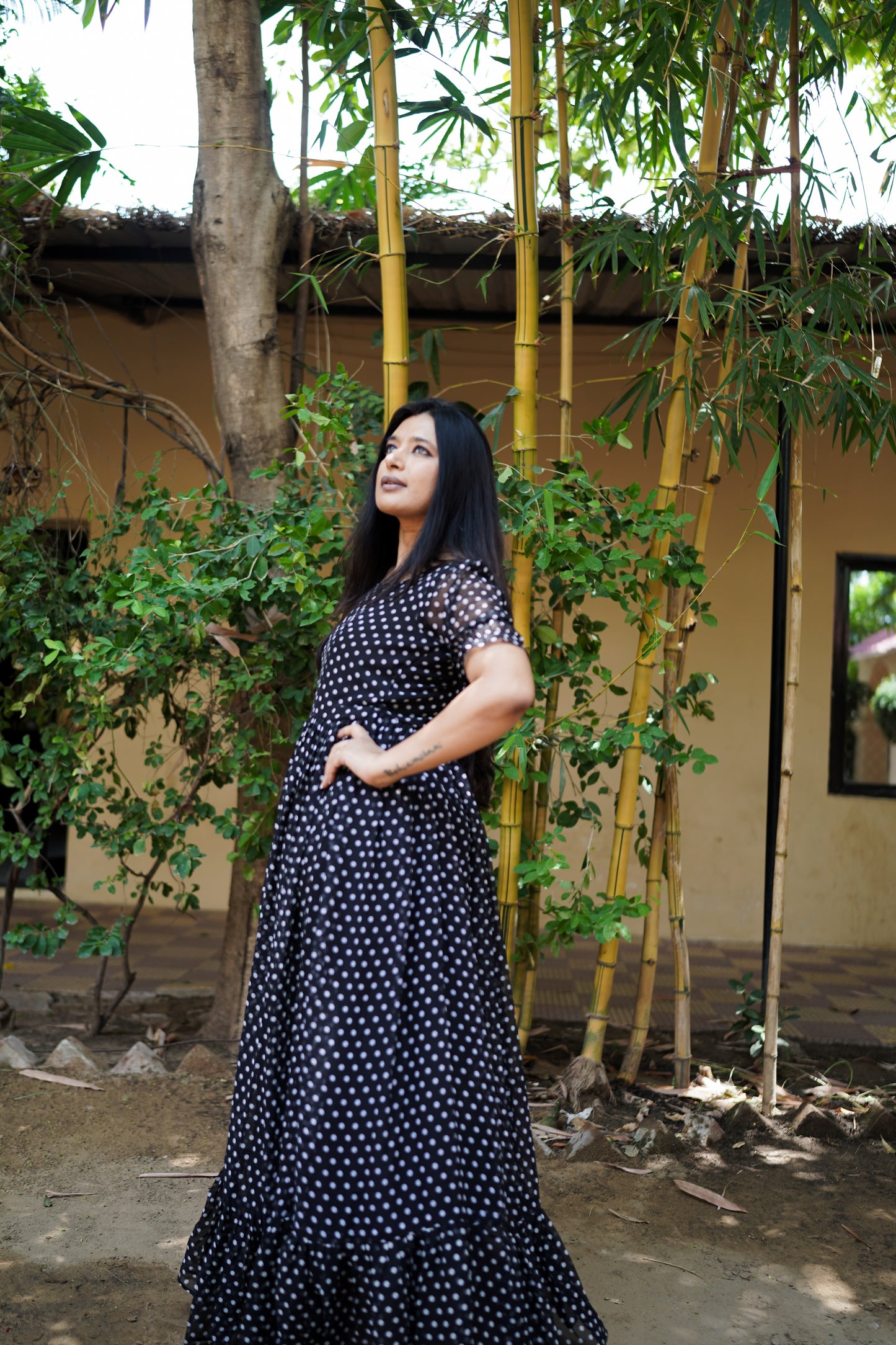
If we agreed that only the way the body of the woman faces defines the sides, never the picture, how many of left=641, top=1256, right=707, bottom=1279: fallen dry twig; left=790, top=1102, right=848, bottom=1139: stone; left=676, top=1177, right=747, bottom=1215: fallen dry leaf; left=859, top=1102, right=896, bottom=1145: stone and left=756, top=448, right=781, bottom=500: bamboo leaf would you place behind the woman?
5

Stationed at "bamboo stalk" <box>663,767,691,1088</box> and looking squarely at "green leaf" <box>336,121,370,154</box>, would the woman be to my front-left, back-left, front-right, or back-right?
front-left

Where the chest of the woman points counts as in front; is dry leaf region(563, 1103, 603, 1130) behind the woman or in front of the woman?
behind

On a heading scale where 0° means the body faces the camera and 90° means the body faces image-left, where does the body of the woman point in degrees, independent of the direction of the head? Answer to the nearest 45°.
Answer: approximately 45°

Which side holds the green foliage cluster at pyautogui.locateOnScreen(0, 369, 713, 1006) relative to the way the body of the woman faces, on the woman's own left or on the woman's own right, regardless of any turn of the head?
on the woman's own right

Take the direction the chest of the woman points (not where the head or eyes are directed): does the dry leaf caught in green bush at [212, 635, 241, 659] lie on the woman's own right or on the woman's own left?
on the woman's own right

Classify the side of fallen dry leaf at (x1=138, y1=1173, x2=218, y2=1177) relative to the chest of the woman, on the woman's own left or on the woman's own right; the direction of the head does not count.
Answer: on the woman's own right

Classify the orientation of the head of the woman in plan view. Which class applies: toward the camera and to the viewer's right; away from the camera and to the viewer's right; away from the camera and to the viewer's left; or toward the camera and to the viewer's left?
toward the camera and to the viewer's left
